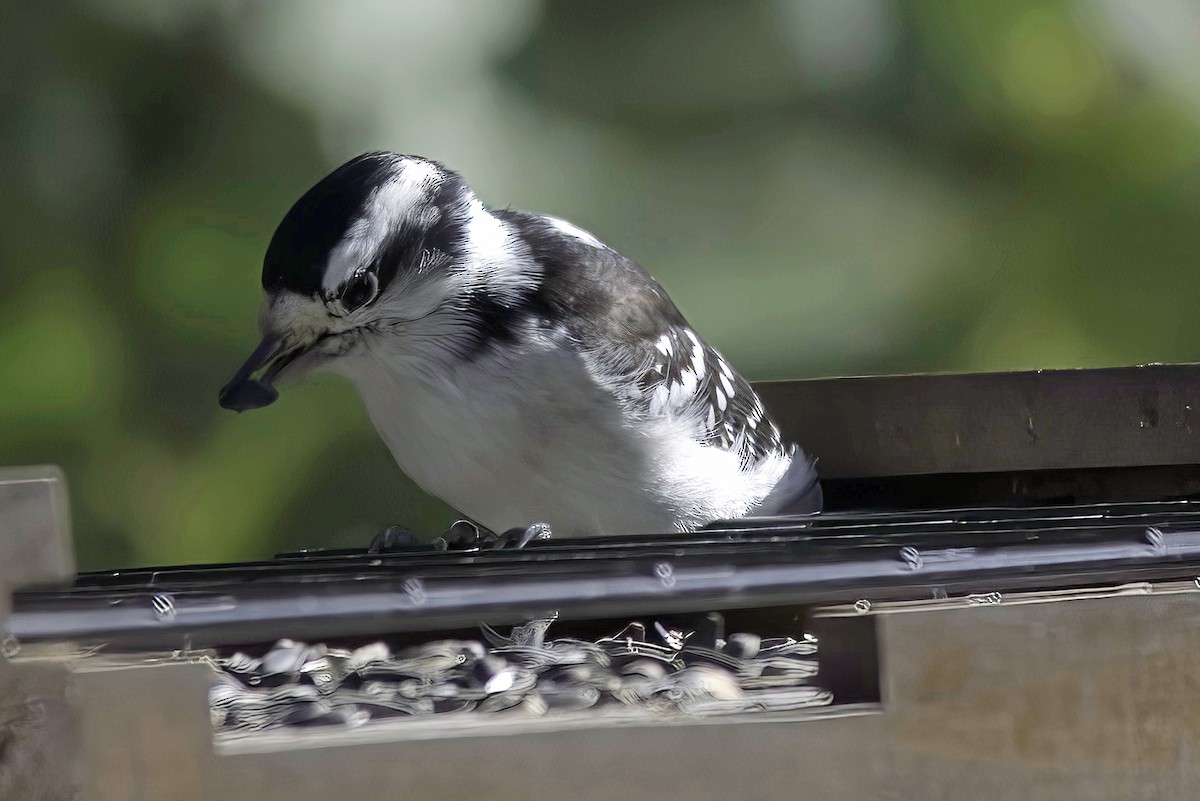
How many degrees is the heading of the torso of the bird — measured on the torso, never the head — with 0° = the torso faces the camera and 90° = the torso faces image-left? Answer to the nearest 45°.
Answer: approximately 45°
